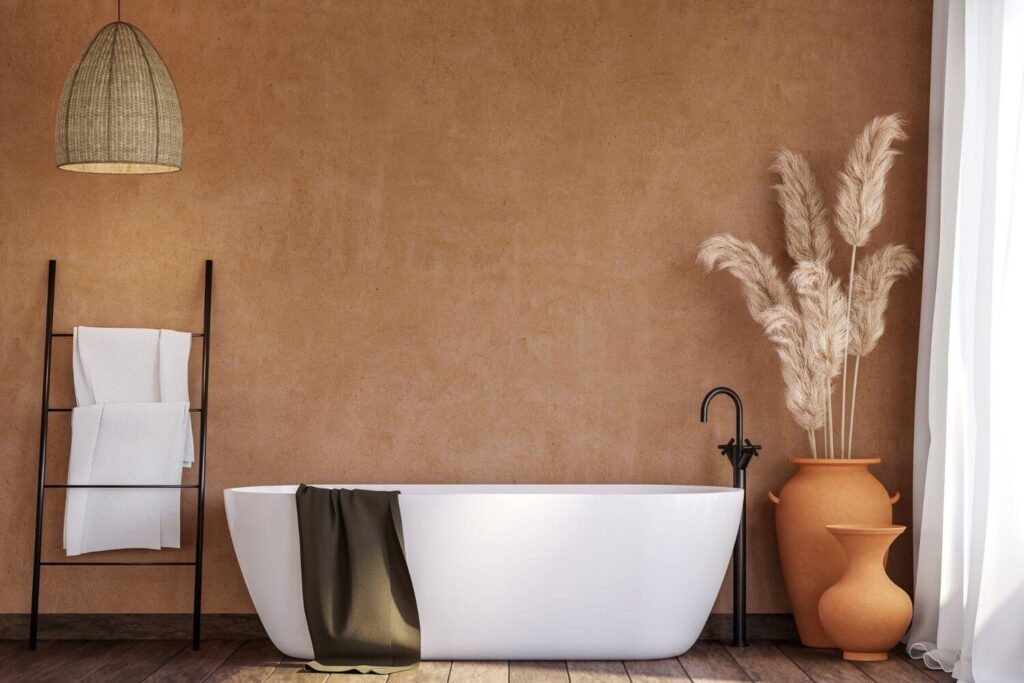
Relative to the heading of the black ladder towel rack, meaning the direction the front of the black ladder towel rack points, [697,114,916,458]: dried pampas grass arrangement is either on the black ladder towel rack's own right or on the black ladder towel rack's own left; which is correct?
on the black ladder towel rack's own left

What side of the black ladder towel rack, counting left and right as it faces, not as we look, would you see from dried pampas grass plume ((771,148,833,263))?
left

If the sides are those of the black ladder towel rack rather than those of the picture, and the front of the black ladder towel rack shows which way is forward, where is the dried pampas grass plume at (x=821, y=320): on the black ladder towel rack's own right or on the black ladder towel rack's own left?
on the black ladder towel rack's own left

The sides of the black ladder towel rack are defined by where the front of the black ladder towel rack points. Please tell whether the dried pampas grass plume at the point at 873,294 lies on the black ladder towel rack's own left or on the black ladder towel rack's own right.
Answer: on the black ladder towel rack's own left

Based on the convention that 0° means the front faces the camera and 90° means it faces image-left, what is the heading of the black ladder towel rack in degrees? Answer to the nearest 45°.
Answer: approximately 0°

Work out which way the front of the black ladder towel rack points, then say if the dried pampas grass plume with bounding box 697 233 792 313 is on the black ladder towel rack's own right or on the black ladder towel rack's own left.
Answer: on the black ladder towel rack's own left

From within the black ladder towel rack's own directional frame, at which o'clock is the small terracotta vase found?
The small terracotta vase is roughly at 10 o'clock from the black ladder towel rack.

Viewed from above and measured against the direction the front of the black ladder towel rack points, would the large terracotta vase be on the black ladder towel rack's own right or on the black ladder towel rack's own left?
on the black ladder towel rack's own left
